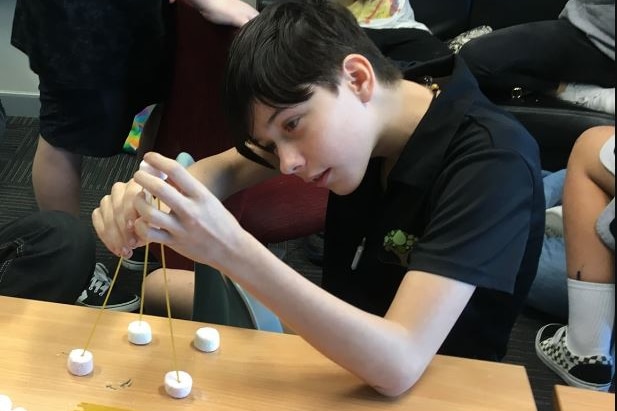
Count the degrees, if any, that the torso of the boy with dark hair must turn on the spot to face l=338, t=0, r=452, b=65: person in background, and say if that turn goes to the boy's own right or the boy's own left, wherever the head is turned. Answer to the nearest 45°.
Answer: approximately 135° to the boy's own right

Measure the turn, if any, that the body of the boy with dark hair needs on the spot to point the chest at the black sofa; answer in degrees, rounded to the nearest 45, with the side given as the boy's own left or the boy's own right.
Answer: approximately 135° to the boy's own right

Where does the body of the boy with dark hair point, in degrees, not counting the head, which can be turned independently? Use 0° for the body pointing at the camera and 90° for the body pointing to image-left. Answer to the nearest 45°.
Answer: approximately 45°
